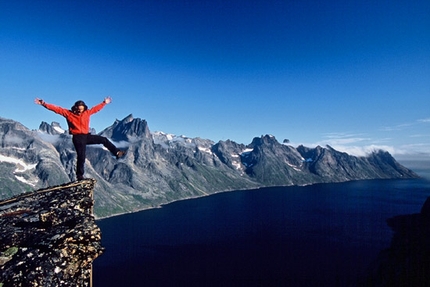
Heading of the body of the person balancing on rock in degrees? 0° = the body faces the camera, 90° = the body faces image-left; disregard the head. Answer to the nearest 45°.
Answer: approximately 0°
